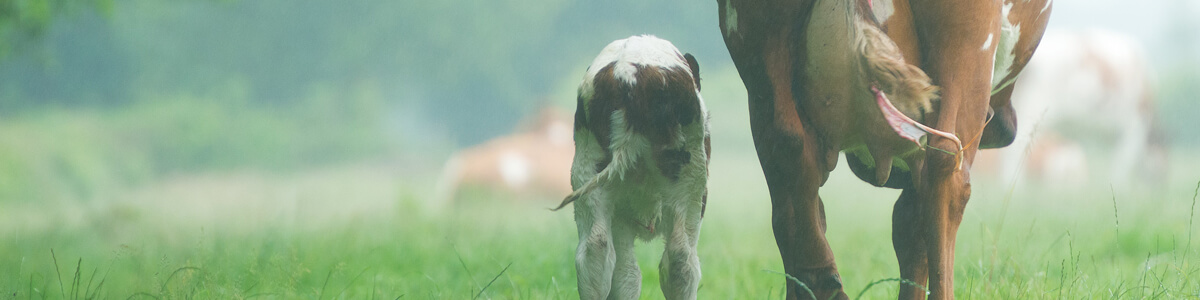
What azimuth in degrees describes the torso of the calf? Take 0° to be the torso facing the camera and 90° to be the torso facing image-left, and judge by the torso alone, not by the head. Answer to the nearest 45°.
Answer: approximately 180°

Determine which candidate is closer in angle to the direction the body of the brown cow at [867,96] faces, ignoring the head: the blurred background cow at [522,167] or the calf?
the blurred background cow

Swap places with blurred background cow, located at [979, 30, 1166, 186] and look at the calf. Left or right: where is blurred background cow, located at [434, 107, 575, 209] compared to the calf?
right

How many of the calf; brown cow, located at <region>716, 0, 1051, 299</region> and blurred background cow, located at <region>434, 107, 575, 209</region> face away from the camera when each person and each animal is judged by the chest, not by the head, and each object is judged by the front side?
2

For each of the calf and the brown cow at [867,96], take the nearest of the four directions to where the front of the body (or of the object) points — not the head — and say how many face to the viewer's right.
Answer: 0

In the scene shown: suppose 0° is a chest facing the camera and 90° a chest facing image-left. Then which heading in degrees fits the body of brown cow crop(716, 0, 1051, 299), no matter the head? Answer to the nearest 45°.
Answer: approximately 180°

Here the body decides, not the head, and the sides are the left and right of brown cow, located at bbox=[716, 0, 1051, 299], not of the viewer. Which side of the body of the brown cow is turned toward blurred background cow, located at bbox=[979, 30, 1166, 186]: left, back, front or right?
front
